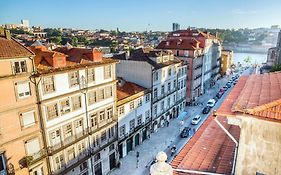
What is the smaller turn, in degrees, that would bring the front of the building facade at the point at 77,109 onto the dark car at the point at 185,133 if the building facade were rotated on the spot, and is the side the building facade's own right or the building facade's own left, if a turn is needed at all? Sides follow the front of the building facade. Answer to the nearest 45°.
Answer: approximately 90° to the building facade's own left

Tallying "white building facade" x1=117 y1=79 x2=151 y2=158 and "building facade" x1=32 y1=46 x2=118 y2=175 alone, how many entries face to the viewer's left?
0

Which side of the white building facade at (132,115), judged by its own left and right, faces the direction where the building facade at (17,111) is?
right

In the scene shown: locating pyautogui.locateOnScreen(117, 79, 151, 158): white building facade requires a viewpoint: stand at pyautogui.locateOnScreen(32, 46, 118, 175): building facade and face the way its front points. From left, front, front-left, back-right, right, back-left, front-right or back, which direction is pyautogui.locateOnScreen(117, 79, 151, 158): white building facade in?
left

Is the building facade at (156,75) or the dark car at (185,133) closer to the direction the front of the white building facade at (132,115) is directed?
the dark car

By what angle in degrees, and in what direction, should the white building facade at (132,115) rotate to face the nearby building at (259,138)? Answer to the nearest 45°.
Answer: approximately 45° to its right

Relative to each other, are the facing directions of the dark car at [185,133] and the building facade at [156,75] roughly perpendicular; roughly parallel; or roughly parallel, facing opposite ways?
roughly perpendicular

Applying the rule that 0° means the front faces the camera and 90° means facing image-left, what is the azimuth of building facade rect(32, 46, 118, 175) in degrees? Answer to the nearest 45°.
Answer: approximately 315°

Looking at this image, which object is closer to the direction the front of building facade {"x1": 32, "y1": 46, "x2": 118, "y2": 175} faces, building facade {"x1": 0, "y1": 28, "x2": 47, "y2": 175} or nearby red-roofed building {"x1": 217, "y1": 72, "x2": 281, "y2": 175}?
the nearby red-roofed building

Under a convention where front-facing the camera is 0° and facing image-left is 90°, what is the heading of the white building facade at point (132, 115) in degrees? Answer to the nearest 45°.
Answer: approximately 315°
